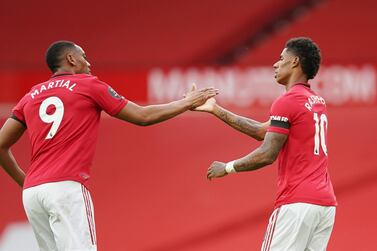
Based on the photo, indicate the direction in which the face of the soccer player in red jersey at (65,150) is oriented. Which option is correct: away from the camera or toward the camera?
away from the camera

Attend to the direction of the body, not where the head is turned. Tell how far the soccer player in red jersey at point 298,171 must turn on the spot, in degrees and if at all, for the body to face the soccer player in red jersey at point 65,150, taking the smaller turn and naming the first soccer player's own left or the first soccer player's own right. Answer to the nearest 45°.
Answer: approximately 45° to the first soccer player's own left

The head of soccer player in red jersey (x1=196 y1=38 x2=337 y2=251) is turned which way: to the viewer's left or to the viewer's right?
to the viewer's left

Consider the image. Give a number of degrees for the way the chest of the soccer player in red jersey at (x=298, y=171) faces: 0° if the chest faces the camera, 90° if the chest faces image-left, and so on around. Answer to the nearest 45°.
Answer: approximately 135°
